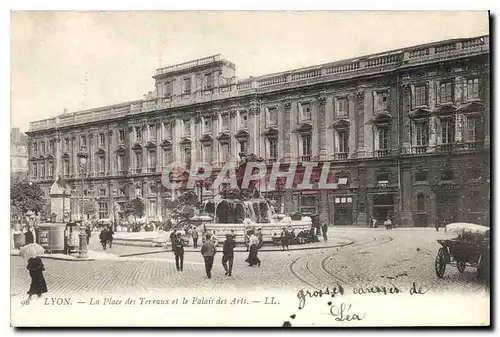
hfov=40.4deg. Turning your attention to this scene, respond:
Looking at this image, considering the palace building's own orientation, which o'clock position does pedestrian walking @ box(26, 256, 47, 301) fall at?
The pedestrian walking is roughly at 11 o'clock from the palace building.

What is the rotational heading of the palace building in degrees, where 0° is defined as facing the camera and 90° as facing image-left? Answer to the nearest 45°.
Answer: approximately 45°

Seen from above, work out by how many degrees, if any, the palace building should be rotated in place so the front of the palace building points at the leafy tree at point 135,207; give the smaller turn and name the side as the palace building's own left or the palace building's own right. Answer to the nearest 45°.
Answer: approximately 45° to the palace building's own right
